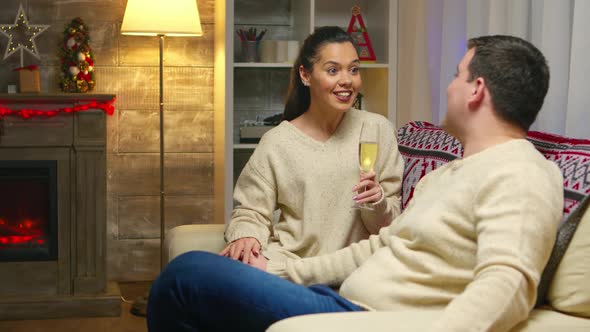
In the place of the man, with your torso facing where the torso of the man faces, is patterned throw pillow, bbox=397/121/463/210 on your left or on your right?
on your right

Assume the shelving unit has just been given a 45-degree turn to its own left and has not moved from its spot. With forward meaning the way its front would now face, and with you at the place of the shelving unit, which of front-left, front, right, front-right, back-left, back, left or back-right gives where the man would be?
front-right

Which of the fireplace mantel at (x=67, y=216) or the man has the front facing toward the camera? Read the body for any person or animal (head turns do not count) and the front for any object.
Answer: the fireplace mantel

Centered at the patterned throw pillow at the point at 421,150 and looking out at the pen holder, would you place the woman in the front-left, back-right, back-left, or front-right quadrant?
front-left

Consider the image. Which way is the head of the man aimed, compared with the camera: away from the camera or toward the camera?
away from the camera

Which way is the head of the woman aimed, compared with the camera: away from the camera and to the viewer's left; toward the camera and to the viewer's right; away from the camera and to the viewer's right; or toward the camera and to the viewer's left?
toward the camera and to the viewer's right

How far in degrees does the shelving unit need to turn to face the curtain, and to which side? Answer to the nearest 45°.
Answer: approximately 45° to its left

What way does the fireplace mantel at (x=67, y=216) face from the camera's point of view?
toward the camera

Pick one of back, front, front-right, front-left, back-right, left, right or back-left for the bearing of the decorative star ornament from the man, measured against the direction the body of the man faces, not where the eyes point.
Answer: front-right

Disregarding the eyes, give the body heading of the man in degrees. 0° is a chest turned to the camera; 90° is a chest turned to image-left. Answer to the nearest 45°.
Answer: approximately 90°

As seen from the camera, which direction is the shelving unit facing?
toward the camera

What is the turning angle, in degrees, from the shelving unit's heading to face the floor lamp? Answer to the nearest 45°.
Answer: approximately 45° to its right

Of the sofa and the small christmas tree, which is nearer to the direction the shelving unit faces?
the sofa
